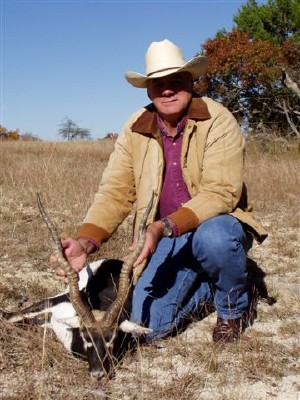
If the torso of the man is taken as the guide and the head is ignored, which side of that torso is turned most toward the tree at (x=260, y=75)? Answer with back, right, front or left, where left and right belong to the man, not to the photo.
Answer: back

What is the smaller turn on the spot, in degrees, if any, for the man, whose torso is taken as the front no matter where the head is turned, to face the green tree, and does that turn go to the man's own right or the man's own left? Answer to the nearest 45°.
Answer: approximately 180°

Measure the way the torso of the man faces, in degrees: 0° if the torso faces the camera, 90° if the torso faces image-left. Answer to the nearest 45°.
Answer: approximately 0°
